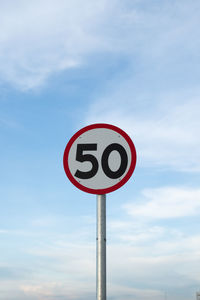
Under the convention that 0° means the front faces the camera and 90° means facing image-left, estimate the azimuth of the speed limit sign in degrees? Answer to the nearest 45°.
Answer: approximately 0°
